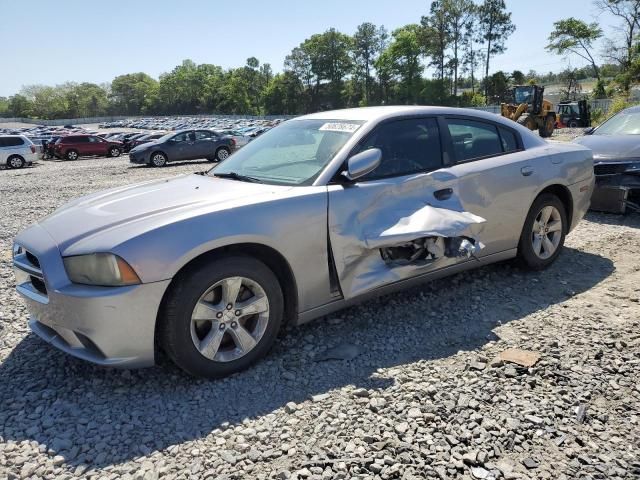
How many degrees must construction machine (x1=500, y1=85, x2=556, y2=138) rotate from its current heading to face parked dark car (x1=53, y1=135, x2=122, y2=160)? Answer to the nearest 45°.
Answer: approximately 45° to its right

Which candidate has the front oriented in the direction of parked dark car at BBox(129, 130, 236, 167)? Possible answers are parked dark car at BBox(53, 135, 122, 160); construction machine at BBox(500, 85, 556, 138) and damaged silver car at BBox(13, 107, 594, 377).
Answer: the construction machine

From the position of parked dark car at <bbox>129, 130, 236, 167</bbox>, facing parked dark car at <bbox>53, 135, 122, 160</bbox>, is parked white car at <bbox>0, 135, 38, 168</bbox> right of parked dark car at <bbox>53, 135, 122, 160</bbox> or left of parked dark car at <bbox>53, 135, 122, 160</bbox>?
left
